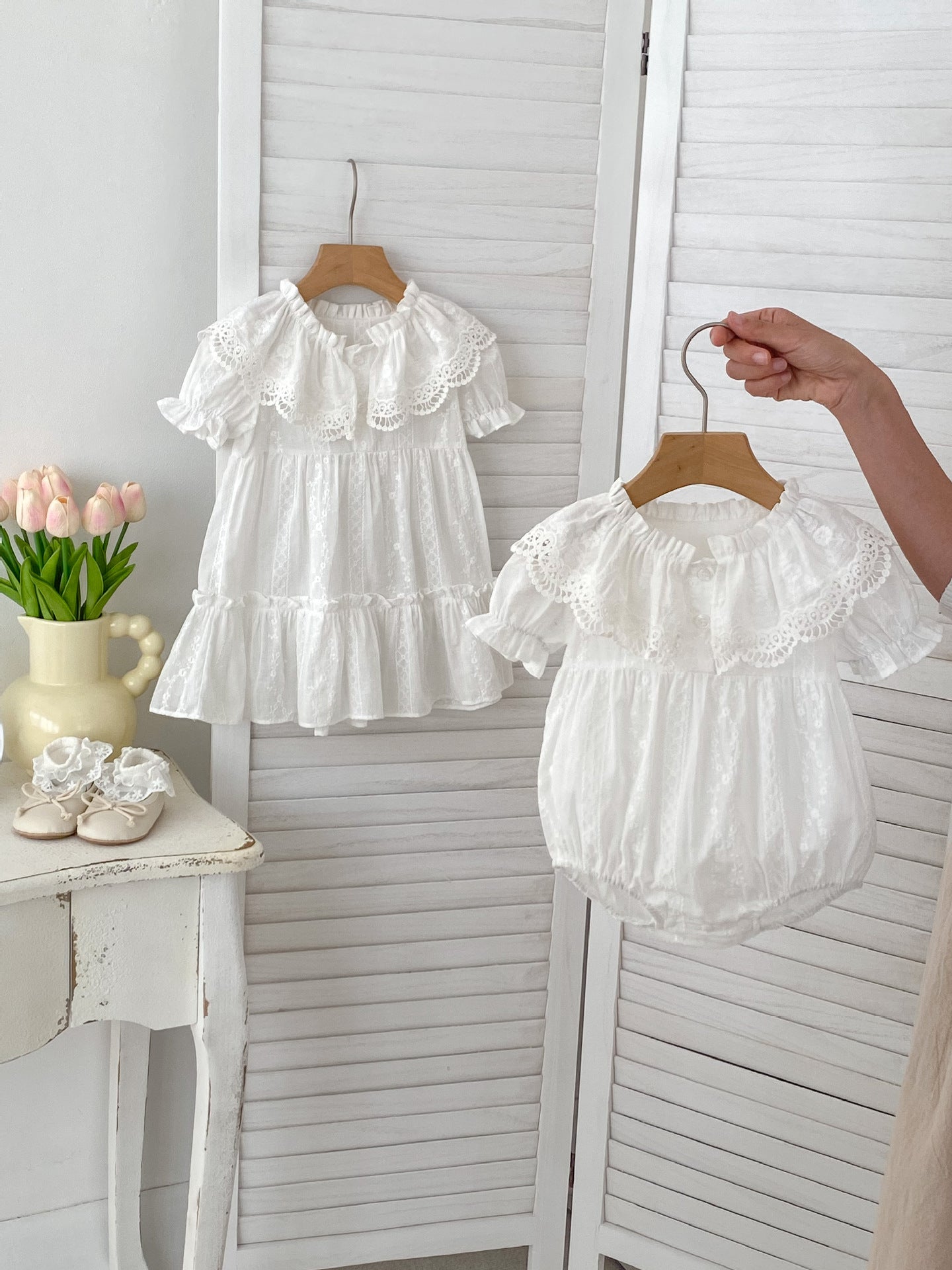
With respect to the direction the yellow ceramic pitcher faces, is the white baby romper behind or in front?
behind

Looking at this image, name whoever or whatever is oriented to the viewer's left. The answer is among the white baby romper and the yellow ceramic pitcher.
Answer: the yellow ceramic pitcher

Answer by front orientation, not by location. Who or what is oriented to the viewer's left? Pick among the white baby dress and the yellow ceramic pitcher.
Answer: the yellow ceramic pitcher

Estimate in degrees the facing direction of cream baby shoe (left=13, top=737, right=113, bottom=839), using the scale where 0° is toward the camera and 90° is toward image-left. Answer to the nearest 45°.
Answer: approximately 45°

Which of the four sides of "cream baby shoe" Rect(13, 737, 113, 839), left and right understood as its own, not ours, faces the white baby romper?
left

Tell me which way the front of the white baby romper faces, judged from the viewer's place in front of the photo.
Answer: facing the viewer

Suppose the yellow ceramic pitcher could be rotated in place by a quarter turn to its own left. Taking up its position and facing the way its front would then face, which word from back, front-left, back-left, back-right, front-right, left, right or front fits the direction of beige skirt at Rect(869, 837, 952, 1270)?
front-left

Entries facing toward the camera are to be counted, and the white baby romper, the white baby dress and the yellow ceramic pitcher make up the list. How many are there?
2

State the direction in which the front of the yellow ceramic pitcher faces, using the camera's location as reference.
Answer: facing to the left of the viewer

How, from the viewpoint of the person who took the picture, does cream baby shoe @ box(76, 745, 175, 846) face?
facing the viewer and to the left of the viewer

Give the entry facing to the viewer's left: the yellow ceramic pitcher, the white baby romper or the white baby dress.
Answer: the yellow ceramic pitcher
